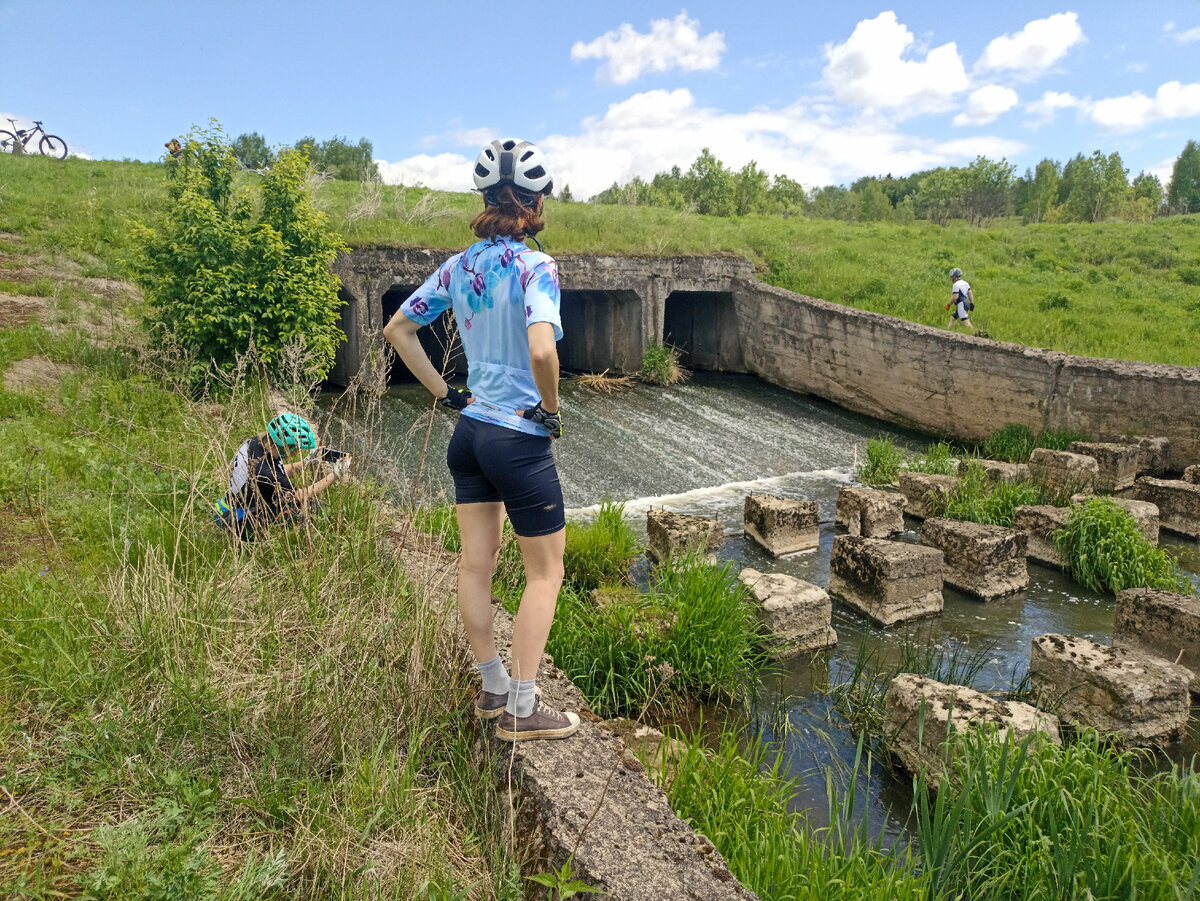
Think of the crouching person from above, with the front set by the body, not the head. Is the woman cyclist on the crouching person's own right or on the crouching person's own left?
on the crouching person's own right

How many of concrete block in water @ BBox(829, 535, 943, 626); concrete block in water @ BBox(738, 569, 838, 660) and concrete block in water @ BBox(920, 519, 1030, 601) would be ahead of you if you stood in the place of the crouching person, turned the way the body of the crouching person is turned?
3

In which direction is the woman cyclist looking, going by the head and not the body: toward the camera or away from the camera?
away from the camera

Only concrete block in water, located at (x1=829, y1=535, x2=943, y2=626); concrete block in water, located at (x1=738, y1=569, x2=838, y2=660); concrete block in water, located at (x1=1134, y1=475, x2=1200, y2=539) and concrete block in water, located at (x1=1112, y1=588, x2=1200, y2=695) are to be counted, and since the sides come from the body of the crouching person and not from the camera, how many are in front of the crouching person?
4

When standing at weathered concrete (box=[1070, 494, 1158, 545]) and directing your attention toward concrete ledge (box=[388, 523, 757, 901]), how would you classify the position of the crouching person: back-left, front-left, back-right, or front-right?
front-right

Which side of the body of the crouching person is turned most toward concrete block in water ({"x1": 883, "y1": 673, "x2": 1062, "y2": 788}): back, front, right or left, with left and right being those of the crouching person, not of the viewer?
front

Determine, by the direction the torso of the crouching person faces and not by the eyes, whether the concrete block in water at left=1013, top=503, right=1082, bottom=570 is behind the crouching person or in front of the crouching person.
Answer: in front

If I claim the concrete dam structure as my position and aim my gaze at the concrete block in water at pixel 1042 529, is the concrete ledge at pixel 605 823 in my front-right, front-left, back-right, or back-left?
front-right

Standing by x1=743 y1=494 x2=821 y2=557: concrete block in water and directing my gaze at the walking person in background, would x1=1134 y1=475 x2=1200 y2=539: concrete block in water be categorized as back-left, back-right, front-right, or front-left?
front-right

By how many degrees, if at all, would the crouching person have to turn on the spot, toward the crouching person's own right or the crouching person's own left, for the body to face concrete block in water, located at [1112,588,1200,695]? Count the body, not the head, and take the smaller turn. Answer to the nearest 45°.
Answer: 0° — they already face it

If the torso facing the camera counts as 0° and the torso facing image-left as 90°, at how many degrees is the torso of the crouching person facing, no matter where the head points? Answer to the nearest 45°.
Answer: approximately 270°

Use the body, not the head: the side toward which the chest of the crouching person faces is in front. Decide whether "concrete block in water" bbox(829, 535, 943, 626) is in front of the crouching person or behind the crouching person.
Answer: in front

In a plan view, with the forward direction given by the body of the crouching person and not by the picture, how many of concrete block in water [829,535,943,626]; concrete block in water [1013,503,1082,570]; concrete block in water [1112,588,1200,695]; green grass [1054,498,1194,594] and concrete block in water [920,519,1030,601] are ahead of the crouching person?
5

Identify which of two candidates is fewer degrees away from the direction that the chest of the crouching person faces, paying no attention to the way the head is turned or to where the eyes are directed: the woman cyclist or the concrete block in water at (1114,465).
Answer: the concrete block in water

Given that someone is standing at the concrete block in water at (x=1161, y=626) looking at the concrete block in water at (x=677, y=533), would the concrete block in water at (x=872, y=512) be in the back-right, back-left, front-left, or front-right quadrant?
front-right
